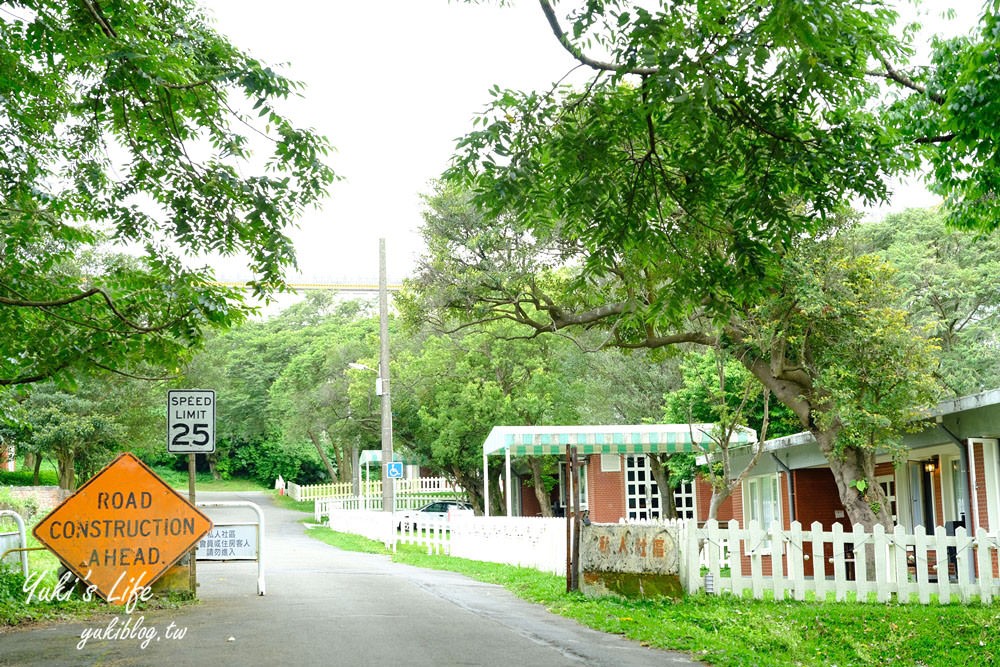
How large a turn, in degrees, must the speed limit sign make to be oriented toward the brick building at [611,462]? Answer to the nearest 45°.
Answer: approximately 135° to its left

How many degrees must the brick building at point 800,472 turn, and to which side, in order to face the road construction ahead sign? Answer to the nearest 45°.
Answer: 0° — it already faces it

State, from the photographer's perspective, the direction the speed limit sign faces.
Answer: facing the viewer

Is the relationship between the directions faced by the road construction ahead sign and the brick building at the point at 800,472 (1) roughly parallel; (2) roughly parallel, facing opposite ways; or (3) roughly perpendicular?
roughly perpendicular

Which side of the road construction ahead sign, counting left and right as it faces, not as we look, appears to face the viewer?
front

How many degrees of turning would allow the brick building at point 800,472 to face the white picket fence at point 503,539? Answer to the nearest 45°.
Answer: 0° — it already faces it

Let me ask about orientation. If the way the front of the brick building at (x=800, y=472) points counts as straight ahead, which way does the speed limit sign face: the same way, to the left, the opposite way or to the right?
to the left

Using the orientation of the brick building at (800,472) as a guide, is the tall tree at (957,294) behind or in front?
behind

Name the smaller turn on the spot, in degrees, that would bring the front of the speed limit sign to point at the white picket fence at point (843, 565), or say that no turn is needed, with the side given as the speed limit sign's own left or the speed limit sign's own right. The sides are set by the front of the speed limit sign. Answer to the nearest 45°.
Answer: approximately 90° to the speed limit sign's own left

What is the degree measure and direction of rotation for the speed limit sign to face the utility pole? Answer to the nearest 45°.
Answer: approximately 180°

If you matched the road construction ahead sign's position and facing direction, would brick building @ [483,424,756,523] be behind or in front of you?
behind

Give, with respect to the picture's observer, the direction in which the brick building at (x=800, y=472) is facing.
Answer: facing the viewer and to the left of the viewer

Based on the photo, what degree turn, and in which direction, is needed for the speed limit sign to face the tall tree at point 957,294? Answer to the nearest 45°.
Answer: approximately 135° to its left

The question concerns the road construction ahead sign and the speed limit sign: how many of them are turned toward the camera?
2
